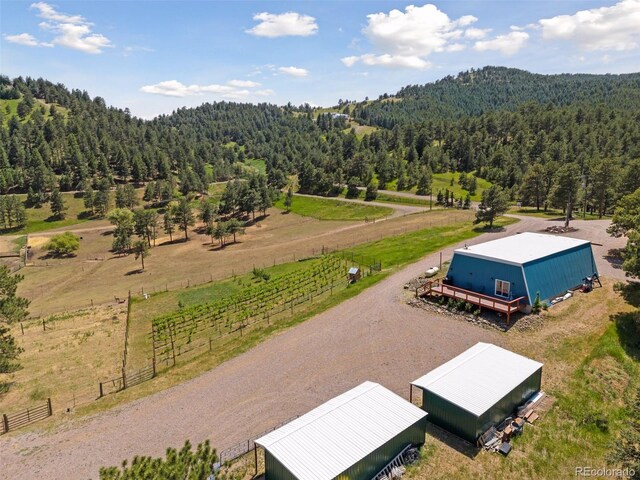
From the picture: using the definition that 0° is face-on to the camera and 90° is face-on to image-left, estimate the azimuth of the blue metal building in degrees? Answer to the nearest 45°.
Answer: approximately 45°

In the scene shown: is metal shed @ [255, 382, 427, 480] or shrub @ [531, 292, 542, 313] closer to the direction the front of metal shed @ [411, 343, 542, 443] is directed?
the shrub

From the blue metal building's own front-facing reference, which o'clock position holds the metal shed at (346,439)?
The metal shed is roughly at 11 o'clock from the blue metal building.

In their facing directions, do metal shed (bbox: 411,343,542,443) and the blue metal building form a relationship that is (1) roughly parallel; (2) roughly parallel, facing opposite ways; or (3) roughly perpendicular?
roughly perpendicular

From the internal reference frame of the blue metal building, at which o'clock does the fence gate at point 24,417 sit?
The fence gate is roughly at 12 o'clock from the blue metal building.

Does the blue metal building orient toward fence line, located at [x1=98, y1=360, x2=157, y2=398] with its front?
yes
